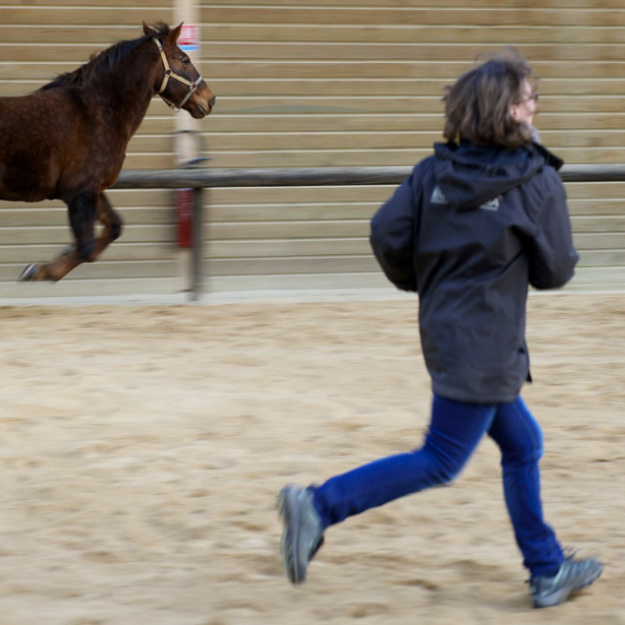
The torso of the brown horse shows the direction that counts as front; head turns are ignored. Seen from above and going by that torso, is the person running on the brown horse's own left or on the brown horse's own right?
on the brown horse's own right

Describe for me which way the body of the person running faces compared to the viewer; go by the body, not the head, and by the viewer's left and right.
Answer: facing away from the viewer and to the right of the viewer

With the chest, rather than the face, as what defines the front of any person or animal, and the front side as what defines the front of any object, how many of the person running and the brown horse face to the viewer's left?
0

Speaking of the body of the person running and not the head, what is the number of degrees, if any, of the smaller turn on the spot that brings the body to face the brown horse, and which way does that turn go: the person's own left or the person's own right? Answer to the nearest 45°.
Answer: approximately 90° to the person's own left

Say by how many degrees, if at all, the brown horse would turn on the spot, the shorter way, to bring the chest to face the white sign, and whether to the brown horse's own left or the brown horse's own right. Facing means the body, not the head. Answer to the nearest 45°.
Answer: approximately 45° to the brown horse's own left

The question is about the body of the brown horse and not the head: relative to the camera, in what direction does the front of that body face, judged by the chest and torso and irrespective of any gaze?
to the viewer's right

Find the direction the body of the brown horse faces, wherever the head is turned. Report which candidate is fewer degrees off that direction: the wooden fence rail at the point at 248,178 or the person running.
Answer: the wooden fence rail

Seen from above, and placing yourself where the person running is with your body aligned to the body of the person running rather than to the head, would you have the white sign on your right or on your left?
on your left
